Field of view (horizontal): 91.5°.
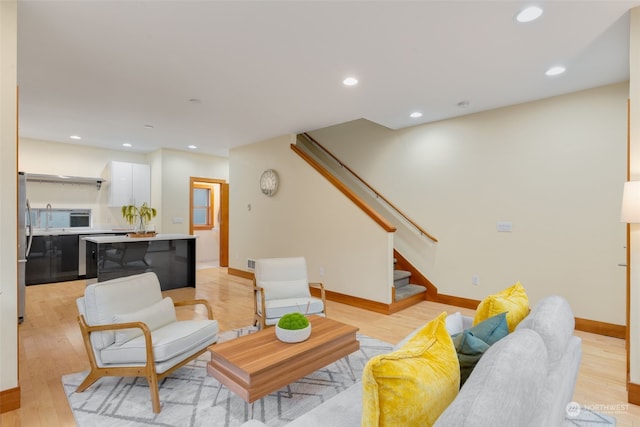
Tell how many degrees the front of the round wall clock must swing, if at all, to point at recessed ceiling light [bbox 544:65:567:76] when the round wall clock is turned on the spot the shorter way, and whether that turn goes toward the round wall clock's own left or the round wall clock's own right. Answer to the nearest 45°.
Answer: approximately 90° to the round wall clock's own left

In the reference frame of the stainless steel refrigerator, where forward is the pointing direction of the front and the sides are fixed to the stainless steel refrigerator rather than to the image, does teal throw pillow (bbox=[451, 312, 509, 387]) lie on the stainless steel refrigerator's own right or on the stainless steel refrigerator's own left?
on the stainless steel refrigerator's own right

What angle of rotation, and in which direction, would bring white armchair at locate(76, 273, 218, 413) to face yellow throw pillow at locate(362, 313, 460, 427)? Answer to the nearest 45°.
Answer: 0° — it already faces it

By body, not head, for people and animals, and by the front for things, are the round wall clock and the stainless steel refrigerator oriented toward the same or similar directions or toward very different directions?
very different directions

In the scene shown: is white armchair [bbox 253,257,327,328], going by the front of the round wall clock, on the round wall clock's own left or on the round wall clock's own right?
on the round wall clock's own left

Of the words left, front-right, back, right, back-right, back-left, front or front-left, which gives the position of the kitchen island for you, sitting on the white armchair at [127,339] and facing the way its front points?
back-left

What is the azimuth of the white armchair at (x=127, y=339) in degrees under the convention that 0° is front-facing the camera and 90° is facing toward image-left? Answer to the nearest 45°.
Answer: approximately 315°

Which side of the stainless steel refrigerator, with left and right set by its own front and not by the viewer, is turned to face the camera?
right

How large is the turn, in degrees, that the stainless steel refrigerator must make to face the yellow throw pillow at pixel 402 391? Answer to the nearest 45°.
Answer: approximately 90° to its right

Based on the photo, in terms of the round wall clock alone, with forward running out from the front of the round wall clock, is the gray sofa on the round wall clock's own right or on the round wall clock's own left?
on the round wall clock's own left
